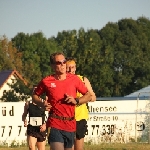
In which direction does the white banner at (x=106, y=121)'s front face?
toward the camera
